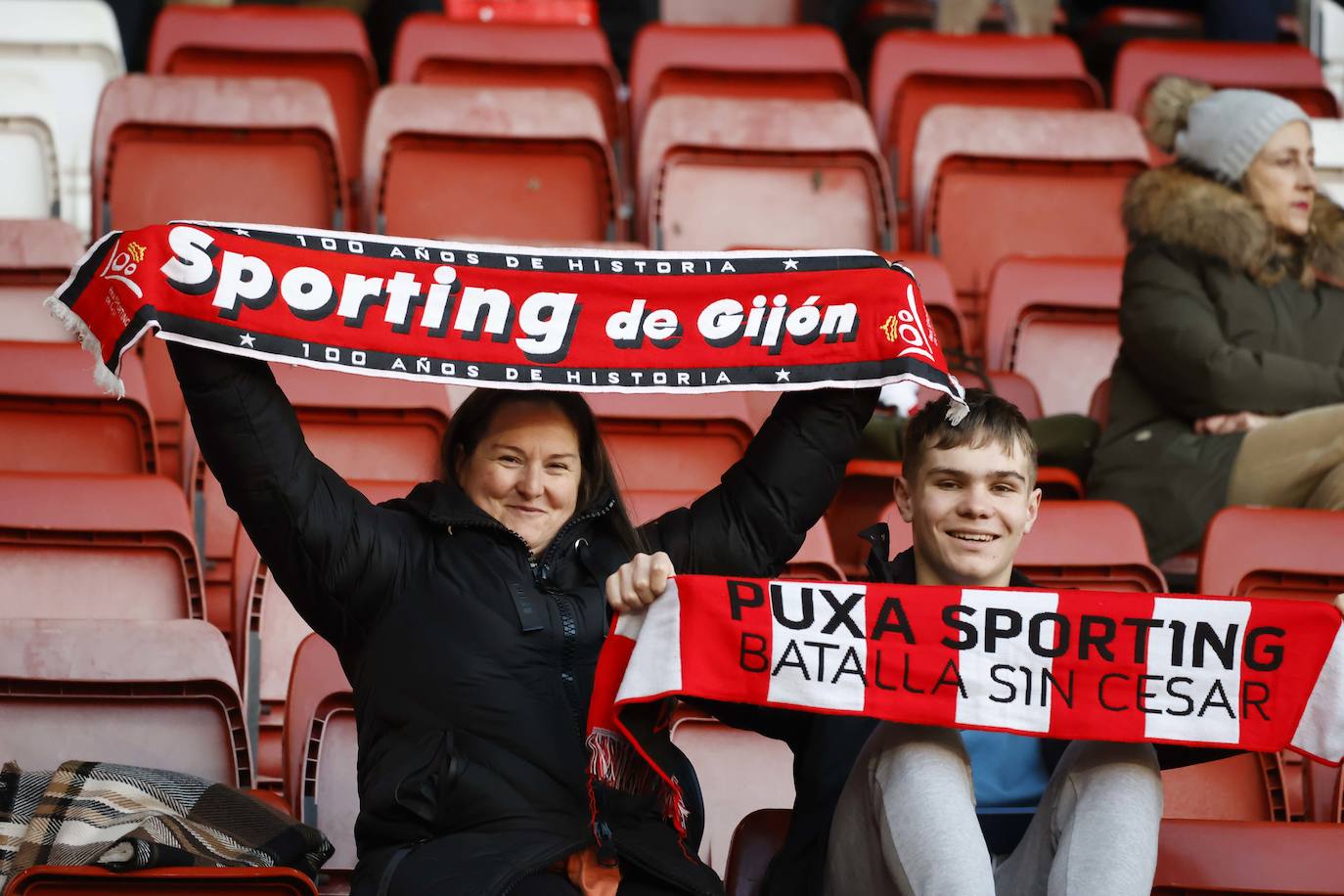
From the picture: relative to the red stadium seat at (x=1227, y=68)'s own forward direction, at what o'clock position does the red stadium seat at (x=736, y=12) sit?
the red stadium seat at (x=736, y=12) is roughly at 4 o'clock from the red stadium seat at (x=1227, y=68).

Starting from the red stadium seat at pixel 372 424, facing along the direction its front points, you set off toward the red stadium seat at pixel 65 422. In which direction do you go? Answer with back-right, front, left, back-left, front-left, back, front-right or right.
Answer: right

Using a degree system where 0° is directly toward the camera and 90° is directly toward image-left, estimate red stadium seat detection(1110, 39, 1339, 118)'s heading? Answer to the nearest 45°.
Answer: approximately 0°

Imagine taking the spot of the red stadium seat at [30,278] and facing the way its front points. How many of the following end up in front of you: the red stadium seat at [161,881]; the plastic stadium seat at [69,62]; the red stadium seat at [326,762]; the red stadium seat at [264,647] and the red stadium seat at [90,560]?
4

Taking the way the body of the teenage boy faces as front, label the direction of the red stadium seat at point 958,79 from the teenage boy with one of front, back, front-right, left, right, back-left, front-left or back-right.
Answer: back

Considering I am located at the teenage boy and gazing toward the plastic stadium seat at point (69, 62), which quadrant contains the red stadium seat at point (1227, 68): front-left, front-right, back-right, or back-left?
front-right

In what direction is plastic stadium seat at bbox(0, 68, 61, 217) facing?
toward the camera

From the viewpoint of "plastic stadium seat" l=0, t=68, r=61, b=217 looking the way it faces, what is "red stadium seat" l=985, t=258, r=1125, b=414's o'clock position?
The red stadium seat is roughly at 10 o'clock from the plastic stadium seat.

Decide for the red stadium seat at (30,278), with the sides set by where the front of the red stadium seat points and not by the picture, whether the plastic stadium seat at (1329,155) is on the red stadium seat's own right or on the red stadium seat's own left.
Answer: on the red stadium seat's own left

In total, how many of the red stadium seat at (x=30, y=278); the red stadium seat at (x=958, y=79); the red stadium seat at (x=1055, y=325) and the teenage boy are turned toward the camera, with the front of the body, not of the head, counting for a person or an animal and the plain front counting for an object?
4

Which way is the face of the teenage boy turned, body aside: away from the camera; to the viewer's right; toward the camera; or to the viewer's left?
toward the camera

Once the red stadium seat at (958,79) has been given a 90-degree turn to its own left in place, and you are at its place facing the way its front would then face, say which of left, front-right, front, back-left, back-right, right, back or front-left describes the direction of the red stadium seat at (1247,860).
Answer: right

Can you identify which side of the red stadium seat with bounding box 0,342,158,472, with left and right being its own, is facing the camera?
front

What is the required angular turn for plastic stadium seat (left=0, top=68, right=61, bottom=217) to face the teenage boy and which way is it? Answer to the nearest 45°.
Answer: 0° — it already faces them

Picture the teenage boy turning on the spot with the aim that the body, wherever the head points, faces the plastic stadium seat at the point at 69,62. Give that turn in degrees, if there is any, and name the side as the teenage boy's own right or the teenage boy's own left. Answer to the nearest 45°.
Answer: approximately 135° to the teenage boy's own right

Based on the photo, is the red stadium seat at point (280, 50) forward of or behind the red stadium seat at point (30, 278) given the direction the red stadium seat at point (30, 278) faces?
behind

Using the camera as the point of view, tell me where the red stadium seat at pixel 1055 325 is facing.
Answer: facing the viewer

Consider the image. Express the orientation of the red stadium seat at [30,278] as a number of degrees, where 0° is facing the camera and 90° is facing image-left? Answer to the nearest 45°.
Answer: approximately 0°

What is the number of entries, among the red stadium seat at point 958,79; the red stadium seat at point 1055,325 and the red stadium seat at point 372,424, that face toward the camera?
3

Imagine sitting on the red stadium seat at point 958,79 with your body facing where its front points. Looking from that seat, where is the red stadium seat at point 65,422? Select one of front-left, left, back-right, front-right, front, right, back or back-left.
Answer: front-right

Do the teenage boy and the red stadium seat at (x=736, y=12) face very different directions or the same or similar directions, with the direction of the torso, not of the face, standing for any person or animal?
same or similar directions
